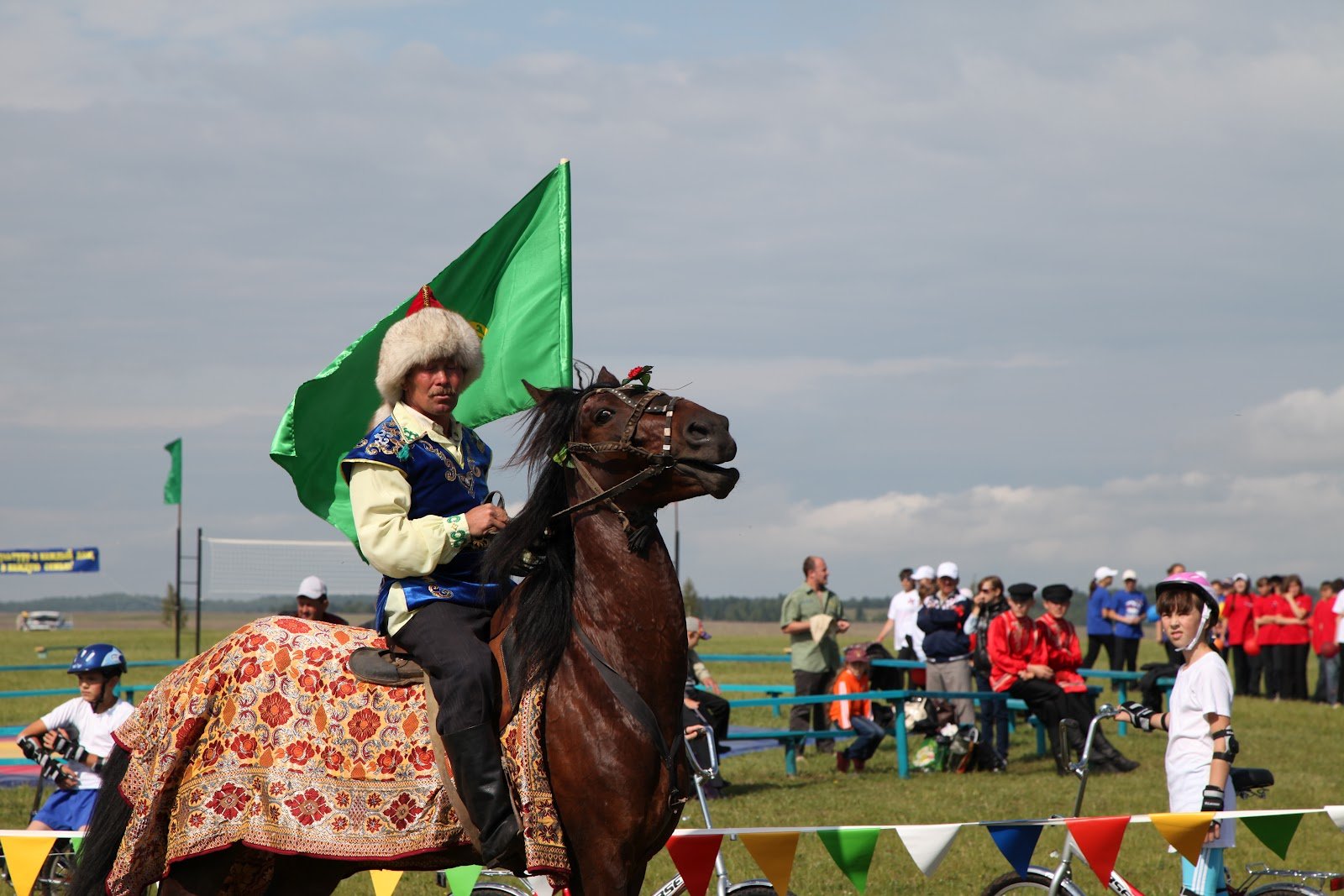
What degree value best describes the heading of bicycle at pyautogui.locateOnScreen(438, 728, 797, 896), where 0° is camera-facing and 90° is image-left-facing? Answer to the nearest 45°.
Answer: approximately 270°

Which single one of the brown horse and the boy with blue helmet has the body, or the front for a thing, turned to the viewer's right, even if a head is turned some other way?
the brown horse

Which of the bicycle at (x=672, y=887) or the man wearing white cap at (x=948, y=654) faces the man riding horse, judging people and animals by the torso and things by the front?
the man wearing white cap

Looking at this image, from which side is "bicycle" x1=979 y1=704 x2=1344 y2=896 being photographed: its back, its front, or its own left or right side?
left

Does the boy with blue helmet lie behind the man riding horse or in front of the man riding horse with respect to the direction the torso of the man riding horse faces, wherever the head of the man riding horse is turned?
behind

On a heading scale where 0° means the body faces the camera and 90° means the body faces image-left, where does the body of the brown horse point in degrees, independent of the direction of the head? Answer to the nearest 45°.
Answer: approximately 270°

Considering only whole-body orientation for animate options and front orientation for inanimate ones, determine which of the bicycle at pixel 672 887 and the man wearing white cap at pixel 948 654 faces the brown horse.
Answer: the man wearing white cap
